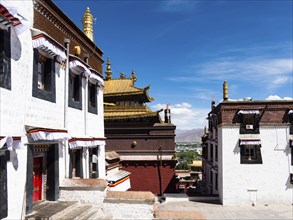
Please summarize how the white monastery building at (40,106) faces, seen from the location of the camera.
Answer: facing the viewer and to the right of the viewer

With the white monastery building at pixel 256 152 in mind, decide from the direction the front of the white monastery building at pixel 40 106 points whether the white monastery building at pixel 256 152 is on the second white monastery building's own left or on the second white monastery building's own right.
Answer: on the second white monastery building's own left
